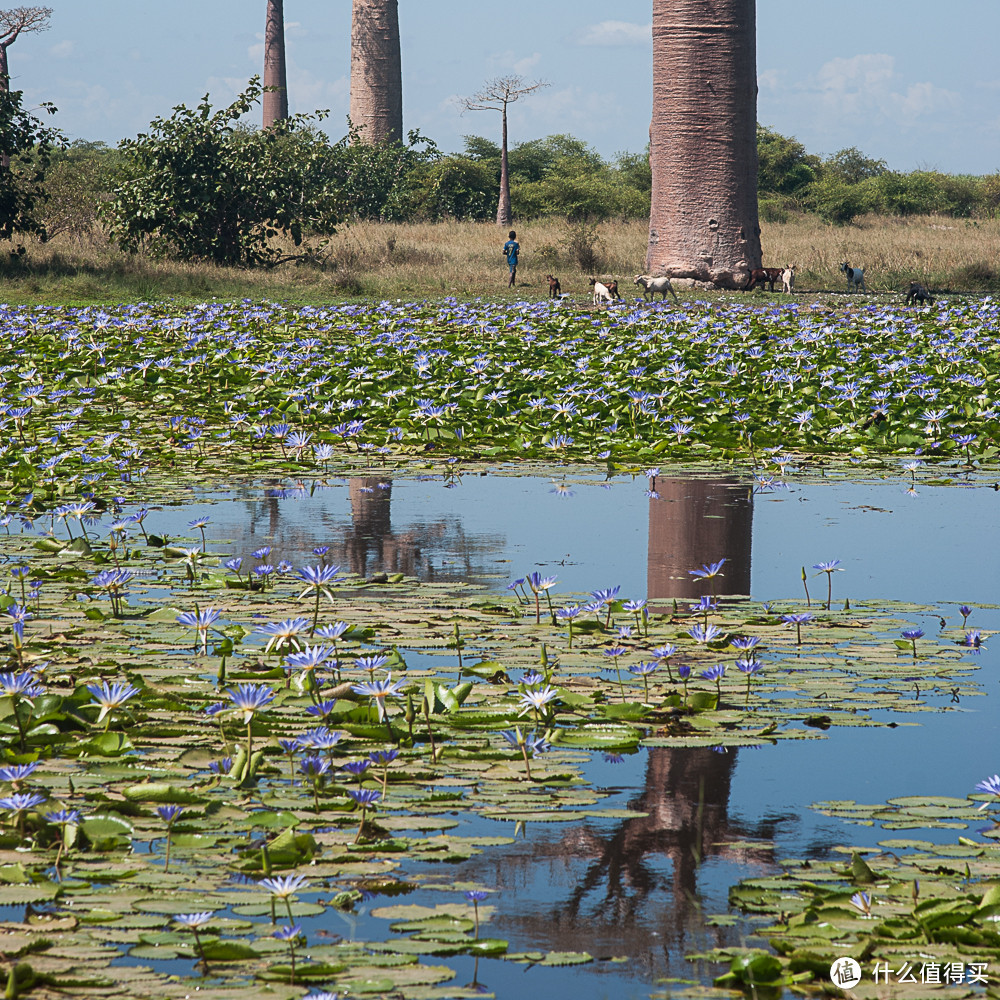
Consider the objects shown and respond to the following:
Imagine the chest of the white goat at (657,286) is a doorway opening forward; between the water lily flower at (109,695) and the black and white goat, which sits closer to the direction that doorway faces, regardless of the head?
the water lily flower

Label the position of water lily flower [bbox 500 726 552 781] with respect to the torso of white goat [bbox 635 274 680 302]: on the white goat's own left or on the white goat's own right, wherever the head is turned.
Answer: on the white goat's own left

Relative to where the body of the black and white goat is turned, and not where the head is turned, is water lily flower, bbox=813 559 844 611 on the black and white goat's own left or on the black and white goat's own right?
on the black and white goat's own left

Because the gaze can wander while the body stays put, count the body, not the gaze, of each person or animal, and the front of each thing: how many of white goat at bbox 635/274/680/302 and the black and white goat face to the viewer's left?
2

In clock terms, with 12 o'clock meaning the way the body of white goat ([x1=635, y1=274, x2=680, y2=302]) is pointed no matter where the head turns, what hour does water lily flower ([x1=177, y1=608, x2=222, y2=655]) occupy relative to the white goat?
The water lily flower is roughly at 9 o'clock from the white goat.

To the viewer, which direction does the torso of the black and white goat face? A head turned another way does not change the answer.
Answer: to the viewer's left

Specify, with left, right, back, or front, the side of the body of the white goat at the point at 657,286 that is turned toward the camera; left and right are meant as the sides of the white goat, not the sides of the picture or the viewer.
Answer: left

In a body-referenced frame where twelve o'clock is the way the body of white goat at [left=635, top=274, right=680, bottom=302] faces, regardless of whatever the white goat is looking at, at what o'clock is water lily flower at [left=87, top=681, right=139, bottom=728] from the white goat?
The water lily flower is roughly at 9 o'clock from the white goat.

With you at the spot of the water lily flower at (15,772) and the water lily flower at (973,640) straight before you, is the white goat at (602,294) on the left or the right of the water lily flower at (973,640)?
left
